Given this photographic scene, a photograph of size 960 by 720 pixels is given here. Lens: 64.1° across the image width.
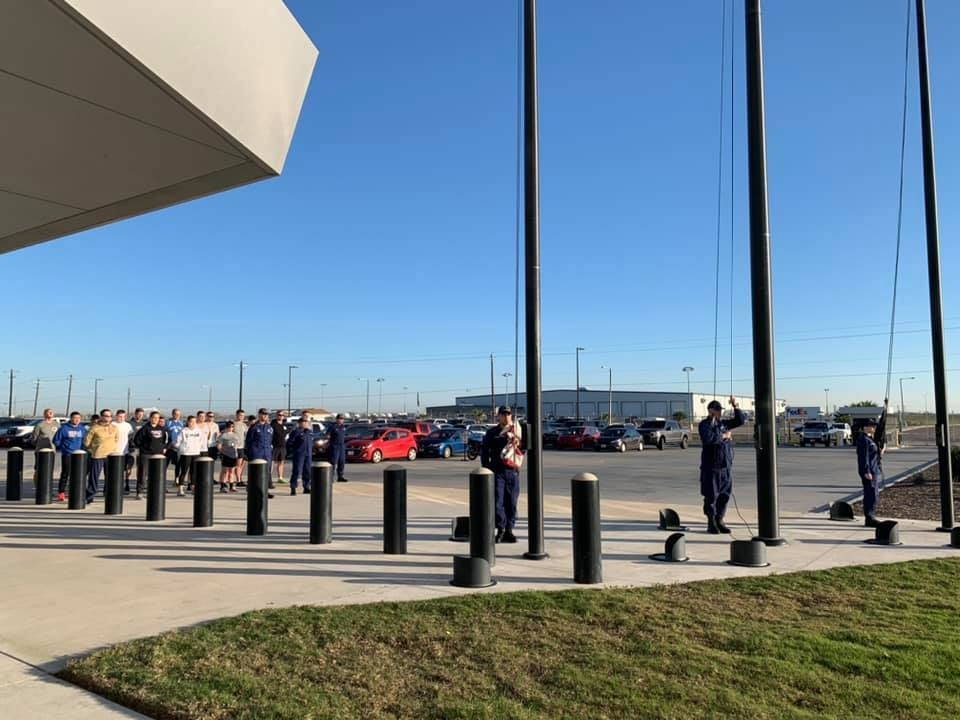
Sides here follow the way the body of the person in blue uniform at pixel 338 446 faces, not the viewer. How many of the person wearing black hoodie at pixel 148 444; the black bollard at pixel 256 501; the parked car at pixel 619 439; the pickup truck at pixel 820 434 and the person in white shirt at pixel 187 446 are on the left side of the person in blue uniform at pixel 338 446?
2

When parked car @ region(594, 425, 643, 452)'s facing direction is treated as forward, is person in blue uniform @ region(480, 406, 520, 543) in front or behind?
in front

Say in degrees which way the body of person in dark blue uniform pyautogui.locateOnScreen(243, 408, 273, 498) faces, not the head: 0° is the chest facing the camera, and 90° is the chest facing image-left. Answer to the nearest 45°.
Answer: approximately 315°

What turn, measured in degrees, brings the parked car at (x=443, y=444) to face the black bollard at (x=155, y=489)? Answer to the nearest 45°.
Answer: approximately 45° to its left

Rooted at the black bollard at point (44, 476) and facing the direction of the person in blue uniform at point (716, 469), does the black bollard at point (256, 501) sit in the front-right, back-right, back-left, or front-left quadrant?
front-right

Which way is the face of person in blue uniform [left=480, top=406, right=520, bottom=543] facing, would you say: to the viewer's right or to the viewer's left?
to the viewer's right

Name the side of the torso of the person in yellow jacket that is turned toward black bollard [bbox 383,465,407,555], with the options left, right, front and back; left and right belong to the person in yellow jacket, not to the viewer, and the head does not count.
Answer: front

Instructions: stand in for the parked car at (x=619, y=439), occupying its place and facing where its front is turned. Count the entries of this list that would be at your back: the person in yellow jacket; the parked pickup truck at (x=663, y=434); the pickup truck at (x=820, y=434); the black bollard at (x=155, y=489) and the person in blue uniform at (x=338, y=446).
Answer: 2

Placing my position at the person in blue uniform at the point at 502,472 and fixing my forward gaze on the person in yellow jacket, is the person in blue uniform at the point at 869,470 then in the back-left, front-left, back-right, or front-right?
back-right

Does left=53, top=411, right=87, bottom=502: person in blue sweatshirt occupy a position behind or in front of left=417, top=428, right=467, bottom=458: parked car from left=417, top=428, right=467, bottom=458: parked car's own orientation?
in front

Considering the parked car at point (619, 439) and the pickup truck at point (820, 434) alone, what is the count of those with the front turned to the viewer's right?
0
